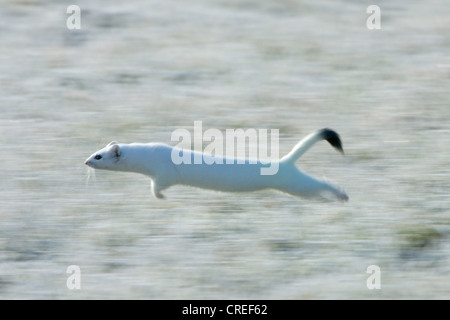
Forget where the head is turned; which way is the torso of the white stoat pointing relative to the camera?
to the viewer's left
